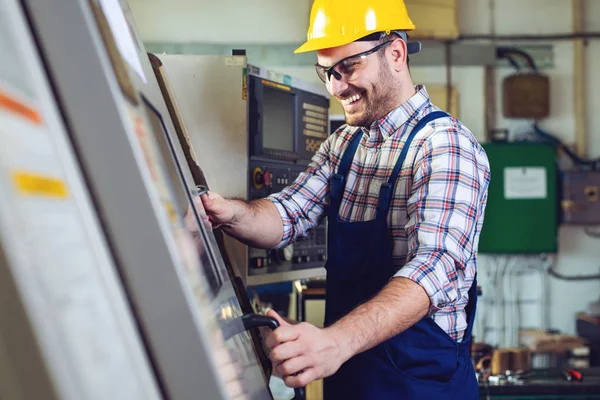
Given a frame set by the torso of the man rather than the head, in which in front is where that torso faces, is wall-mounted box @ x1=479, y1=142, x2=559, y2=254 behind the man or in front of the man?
behind

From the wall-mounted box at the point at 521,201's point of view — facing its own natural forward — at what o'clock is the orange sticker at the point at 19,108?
The orange sticker is roughly at 12 o'clock from the wall-mounted box.

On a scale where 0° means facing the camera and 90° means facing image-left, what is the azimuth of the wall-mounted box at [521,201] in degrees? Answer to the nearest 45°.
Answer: approximately 0°

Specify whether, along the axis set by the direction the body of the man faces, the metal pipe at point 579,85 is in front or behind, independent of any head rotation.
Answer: behind

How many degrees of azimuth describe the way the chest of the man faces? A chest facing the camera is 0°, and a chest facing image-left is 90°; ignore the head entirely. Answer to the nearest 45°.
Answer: approximately 45°

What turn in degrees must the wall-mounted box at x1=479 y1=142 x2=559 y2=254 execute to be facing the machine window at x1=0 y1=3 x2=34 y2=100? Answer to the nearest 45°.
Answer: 0° — it already faces it

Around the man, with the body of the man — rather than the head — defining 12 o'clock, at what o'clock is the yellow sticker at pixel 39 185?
The yellow sticker is roughly at 11 o'clock from the man.
